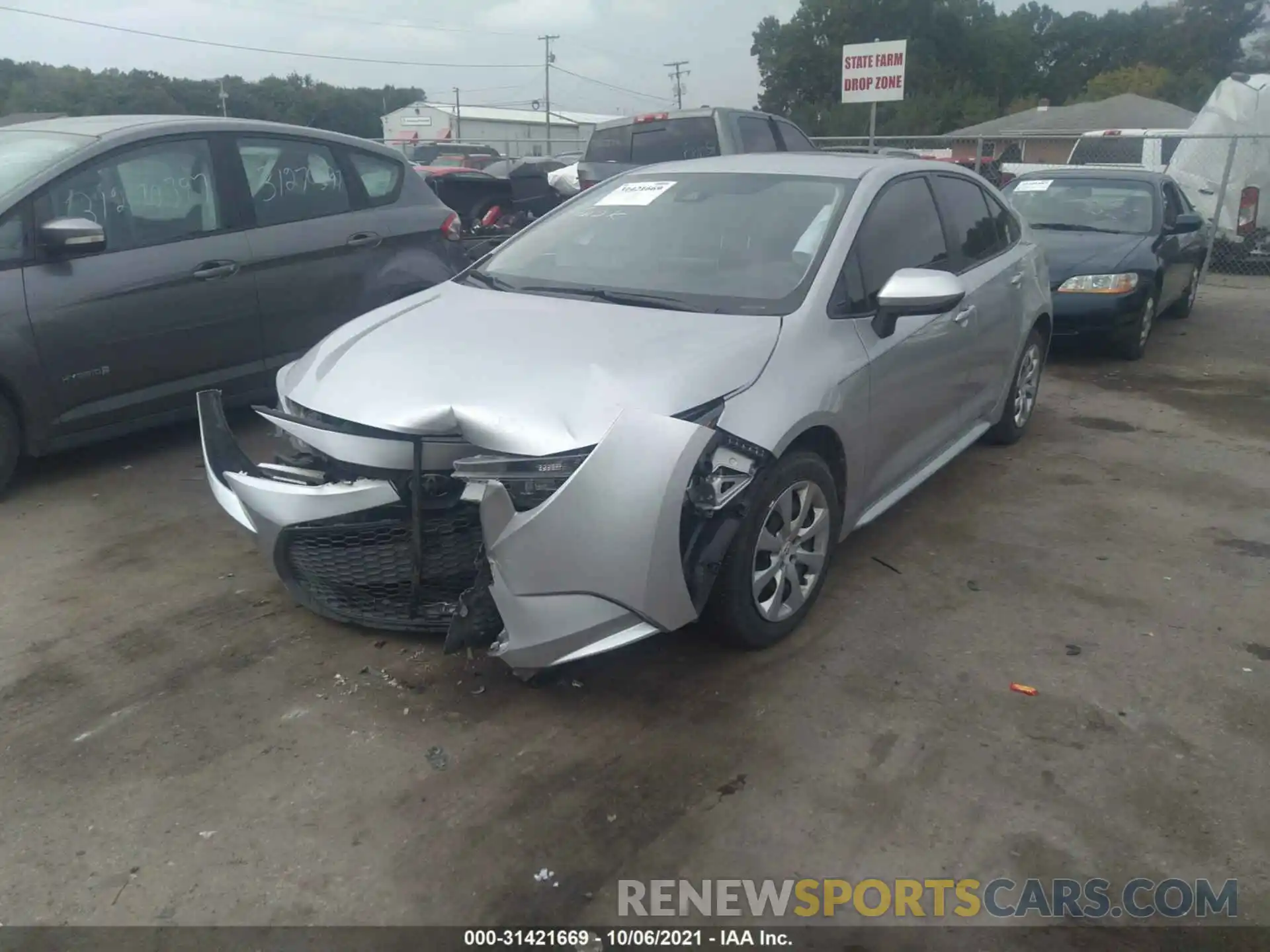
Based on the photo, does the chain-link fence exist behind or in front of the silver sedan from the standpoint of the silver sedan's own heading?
behind

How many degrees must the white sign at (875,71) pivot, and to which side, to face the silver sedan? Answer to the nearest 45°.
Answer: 0° — it already faces it

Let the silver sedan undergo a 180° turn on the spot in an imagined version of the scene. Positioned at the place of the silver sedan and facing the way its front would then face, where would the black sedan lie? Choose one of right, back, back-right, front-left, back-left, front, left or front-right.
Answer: front

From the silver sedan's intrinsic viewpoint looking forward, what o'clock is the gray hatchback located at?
The gray hatchback is roughly at 3 o'clock from the silver sedan.

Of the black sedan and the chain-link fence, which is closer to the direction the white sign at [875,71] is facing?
the black sedan

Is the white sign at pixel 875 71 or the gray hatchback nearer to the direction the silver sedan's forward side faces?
the gray hatchback

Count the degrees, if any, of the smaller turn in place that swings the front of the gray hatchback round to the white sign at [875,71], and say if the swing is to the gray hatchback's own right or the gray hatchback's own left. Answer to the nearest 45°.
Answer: approximately 180°

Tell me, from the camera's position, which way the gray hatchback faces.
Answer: facing the viewer and to the left of the viewer

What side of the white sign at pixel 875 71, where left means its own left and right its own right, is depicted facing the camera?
front

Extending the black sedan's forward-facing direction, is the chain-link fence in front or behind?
behind
